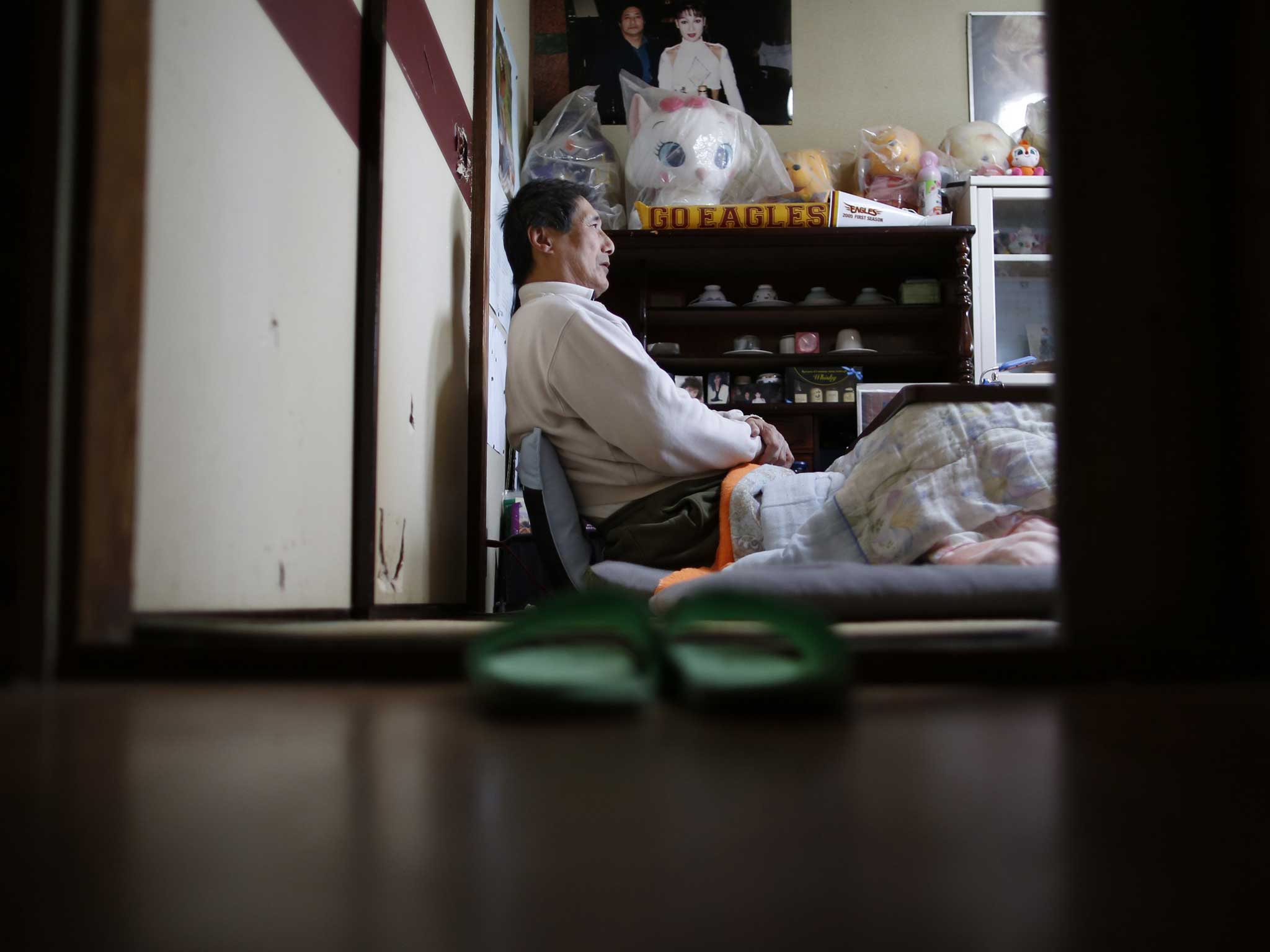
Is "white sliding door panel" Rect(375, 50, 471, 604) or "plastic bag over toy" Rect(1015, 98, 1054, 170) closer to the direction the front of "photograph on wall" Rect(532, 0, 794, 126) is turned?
the white sliding door panel

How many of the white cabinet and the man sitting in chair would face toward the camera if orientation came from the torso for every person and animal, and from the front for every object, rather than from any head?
1

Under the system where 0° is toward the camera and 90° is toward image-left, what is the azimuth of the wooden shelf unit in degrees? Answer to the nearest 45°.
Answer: approximately 0°

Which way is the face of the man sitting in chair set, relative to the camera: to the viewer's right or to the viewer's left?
to the viewer's right

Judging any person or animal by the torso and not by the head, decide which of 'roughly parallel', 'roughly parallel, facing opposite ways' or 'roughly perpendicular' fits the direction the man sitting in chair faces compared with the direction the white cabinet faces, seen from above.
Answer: roughly perpendicular

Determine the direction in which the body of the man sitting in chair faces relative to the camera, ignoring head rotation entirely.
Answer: to the viewer's right
